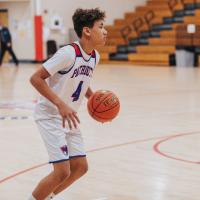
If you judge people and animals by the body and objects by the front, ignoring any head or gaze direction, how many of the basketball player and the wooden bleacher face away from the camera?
0

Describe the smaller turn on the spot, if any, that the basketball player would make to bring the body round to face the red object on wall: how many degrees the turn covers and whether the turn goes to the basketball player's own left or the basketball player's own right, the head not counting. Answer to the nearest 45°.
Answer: approximately 135° to the basketball player's own left

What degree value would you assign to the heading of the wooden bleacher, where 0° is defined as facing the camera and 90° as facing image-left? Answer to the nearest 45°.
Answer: approximately 45°

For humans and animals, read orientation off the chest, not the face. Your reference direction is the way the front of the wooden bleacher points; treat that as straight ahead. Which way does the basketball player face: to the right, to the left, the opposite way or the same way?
to the left

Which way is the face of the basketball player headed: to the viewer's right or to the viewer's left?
to the viewer's right
